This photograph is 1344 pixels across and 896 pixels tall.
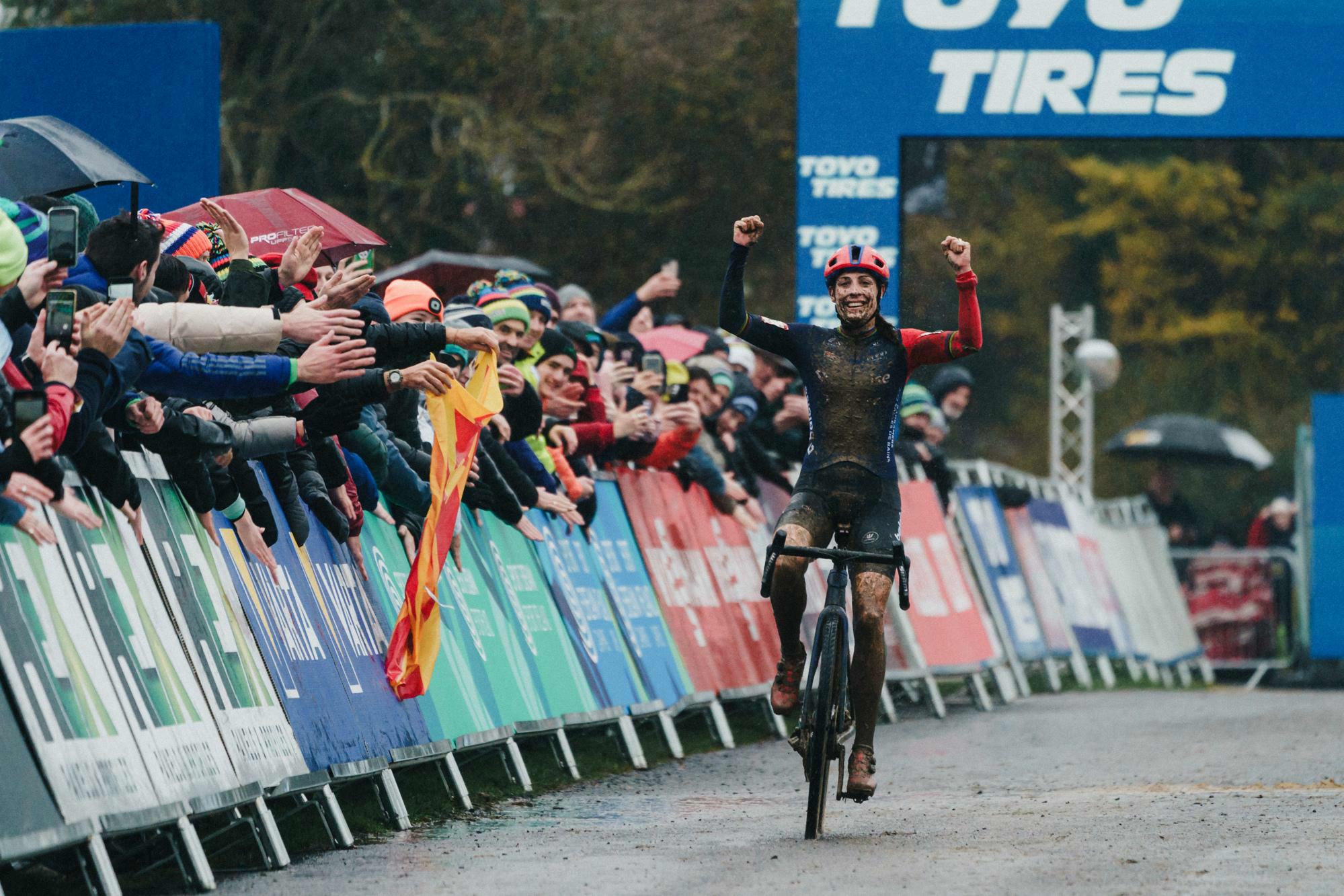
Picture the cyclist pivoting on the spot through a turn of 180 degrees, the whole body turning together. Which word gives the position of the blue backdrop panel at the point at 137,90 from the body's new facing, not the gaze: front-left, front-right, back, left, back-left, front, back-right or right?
front-left

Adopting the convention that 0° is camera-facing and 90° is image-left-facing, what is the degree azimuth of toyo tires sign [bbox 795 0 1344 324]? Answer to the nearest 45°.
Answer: approximately 0°

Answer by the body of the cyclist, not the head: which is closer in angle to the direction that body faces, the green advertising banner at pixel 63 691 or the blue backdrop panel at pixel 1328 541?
the green advertising banner

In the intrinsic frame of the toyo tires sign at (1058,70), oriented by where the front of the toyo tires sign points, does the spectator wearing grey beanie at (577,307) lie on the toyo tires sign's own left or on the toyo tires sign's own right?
on the toyo tires sign's own right

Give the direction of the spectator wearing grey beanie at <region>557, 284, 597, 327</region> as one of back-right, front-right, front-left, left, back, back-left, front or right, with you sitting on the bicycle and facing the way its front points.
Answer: back

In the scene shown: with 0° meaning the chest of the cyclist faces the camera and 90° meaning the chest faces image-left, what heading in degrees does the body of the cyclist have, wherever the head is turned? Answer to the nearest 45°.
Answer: approximately 0°

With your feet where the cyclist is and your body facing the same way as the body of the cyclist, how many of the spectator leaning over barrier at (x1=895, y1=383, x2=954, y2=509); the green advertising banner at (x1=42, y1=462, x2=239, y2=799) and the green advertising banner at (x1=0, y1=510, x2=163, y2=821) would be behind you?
1

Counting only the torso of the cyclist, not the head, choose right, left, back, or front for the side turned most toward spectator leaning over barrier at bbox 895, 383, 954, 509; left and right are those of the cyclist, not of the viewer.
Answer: back
